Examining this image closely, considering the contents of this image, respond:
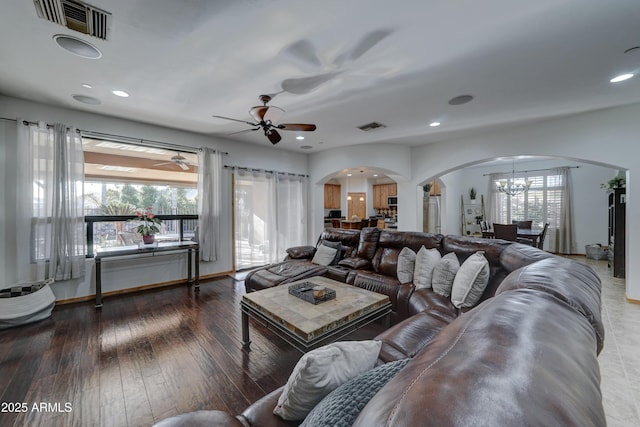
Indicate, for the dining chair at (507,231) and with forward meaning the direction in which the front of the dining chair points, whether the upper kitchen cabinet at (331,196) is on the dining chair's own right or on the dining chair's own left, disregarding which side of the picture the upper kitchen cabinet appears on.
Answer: on the dining chair's own left

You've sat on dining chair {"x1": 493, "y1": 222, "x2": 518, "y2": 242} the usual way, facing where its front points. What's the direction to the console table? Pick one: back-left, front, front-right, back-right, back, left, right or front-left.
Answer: back-left

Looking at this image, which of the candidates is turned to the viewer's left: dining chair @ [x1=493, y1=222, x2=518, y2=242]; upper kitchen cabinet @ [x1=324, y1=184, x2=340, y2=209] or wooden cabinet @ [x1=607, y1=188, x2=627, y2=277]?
the wooden cabinet

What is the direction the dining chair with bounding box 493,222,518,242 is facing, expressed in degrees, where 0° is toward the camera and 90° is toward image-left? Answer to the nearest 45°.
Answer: approximately 180°

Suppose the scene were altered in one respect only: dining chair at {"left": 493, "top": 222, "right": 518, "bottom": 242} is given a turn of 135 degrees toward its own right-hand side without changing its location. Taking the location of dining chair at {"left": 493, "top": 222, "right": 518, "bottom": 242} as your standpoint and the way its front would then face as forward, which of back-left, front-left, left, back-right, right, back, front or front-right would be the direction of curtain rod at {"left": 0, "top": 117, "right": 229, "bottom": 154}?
right

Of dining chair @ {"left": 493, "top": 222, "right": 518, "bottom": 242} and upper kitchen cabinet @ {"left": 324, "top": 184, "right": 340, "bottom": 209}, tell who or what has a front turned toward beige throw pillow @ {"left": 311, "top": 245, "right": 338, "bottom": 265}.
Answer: the upper kitchen cabinet

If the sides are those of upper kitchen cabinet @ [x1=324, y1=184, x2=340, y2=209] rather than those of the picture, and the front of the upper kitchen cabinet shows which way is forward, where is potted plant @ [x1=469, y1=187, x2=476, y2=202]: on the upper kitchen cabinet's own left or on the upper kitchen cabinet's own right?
on the upper kitchen cabinet's own left

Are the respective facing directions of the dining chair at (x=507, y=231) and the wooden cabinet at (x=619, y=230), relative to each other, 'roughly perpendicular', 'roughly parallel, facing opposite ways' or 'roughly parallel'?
roughly perpendicular

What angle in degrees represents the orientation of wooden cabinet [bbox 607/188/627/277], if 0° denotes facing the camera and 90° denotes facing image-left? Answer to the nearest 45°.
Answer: approximately 90°

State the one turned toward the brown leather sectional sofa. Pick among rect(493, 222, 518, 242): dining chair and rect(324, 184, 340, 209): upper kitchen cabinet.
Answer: the upper kitchen cabinet

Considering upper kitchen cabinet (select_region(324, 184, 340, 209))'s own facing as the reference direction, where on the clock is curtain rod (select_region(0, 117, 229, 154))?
The curtain rod is roughly at 1 o'clock from the upper kitchen cabinet.
